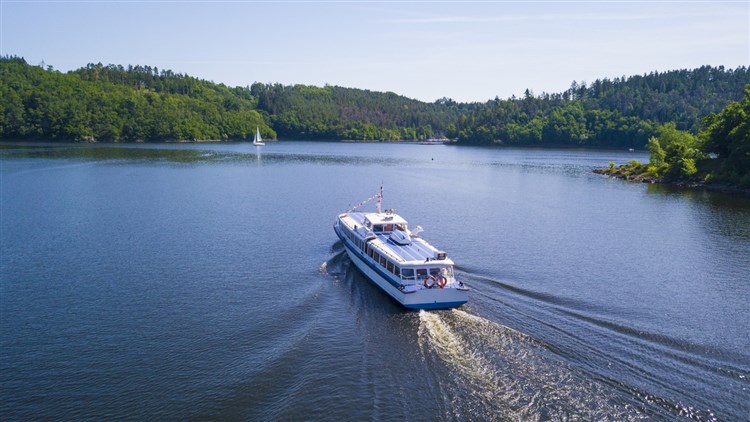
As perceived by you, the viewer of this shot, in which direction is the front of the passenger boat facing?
facing away from the viewer and to the left of the viewer
